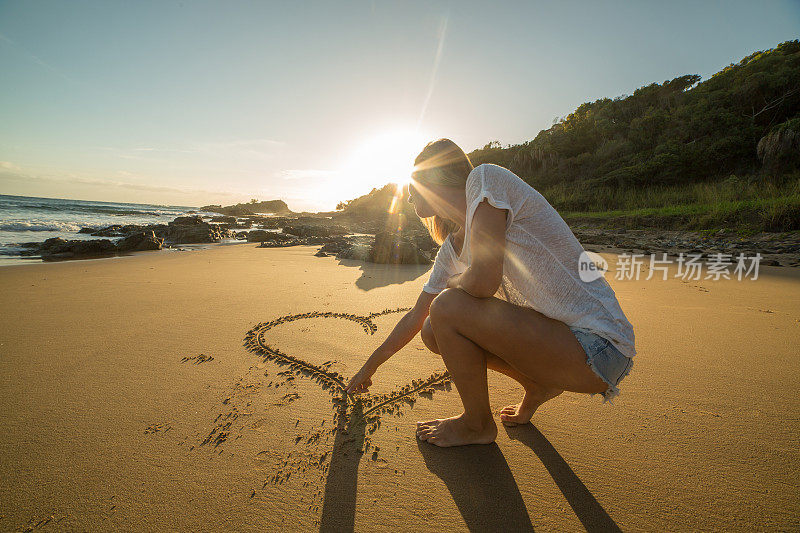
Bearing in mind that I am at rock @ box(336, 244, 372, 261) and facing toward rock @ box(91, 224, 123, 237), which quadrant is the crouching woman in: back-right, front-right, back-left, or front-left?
back-left

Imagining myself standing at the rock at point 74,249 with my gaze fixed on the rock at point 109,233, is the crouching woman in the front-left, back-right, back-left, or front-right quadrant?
back-right

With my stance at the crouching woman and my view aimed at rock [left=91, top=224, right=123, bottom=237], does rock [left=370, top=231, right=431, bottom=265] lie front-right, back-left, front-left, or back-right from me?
front-right

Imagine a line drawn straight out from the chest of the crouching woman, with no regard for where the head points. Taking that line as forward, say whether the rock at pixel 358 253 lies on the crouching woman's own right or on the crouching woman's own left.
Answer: on the crouching woman's own right

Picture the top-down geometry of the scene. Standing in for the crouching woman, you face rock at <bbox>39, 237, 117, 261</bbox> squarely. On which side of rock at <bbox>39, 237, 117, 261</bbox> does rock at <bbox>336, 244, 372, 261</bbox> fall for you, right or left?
right

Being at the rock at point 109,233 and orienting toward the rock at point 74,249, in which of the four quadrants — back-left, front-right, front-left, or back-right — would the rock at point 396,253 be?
front-left

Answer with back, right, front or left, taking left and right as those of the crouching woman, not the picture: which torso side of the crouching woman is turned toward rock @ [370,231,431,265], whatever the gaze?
right

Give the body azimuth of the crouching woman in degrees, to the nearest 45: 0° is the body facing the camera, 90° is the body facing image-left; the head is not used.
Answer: approximately 90°

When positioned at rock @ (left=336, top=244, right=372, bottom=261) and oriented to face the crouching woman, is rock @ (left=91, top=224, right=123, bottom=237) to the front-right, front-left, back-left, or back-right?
back-right

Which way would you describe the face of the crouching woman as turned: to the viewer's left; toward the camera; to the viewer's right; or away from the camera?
to the viewer's left

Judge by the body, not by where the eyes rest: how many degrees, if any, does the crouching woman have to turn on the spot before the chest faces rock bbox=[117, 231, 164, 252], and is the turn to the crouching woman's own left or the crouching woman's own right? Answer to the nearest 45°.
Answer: approximately 45° to the crouching woman's own right
